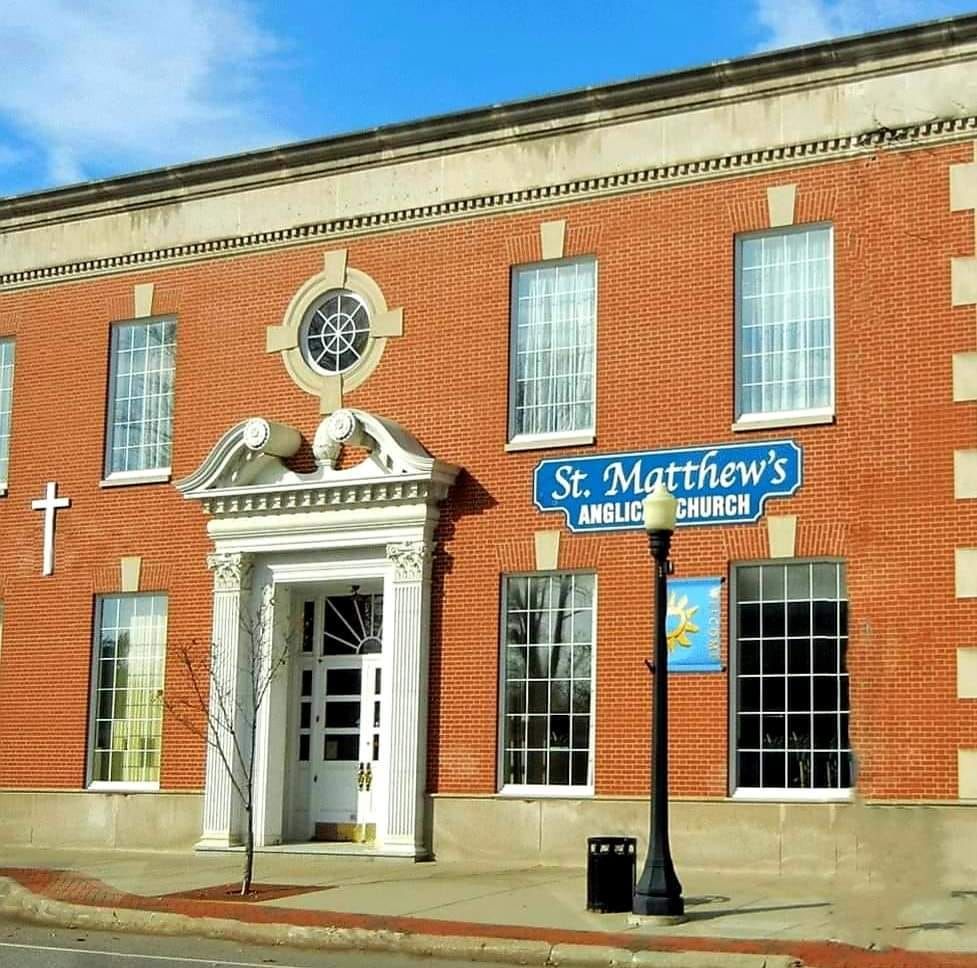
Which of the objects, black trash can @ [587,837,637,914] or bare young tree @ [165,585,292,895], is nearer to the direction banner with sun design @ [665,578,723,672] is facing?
the black trash can

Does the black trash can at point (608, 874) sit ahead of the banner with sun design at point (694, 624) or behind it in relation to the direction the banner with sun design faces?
ahead

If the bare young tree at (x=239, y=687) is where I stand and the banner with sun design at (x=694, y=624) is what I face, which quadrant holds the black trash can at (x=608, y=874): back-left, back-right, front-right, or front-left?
front-right

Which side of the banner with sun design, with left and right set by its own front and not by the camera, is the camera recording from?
front

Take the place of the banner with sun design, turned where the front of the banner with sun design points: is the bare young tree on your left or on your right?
on your right
